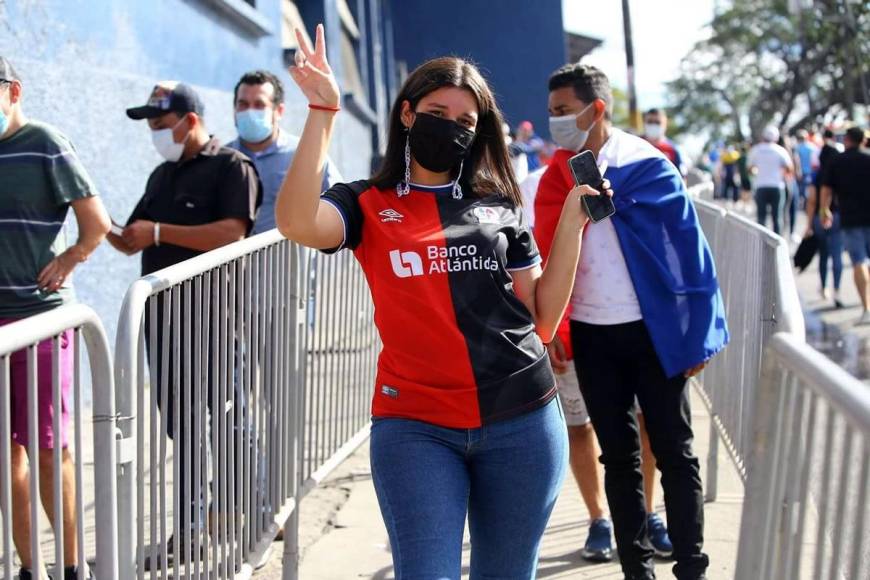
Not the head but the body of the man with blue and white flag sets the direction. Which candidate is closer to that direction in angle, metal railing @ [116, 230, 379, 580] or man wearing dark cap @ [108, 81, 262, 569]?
the metal railing

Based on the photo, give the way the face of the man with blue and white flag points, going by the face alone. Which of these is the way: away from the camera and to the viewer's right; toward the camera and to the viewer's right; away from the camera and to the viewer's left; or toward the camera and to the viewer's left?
toward the camera and to the viewer's left

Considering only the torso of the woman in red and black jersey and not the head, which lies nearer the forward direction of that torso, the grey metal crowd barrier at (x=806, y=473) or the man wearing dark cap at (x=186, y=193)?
the grey metal crowd barrier

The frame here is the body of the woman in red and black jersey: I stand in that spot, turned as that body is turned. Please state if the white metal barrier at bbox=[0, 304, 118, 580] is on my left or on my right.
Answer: on my right

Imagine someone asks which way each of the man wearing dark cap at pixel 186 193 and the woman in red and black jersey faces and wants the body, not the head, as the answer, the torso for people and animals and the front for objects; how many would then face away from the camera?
0

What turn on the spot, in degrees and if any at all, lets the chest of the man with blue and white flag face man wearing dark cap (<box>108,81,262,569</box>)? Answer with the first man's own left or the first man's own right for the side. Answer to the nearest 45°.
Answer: approximately 45° to the first man's own right
